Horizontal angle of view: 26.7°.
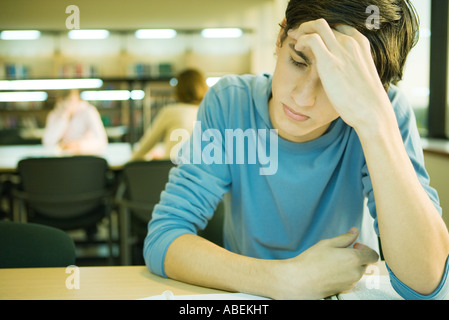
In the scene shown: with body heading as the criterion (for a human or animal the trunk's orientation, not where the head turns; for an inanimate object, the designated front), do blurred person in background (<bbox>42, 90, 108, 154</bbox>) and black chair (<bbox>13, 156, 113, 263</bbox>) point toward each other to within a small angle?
yes

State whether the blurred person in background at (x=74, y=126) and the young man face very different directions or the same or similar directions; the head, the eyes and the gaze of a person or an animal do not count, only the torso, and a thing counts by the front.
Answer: same or similar directions

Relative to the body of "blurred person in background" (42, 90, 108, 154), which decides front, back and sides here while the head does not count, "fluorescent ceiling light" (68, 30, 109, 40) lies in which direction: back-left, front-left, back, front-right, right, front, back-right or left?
back

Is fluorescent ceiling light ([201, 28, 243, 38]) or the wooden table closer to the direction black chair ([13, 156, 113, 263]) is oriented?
the fluorescent ceiling light

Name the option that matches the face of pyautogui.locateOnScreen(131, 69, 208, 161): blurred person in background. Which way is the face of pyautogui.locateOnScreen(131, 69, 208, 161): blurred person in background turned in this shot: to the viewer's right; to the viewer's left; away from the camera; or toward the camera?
away from the camera

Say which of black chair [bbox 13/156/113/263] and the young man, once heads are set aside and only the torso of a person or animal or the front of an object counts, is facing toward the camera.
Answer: the young man

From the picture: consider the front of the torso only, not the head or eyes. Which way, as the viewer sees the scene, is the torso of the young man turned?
toward the camera

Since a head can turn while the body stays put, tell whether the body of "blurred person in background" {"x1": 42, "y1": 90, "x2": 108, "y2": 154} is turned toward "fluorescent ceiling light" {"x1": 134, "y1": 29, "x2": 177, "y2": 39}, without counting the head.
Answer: no

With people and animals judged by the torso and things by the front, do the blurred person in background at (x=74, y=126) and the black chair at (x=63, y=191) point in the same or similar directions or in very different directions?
very different directions

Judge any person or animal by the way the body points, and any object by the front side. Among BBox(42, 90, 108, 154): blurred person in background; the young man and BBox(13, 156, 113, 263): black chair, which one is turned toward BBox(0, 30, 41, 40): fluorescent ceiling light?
the black chair

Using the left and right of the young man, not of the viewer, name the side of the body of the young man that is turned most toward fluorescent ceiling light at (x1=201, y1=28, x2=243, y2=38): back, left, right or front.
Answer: back

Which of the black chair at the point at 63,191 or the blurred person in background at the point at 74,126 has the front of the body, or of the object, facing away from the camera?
the black chair

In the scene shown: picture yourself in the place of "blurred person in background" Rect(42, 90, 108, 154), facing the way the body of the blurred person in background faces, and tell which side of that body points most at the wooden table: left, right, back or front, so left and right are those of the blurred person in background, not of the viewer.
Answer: front

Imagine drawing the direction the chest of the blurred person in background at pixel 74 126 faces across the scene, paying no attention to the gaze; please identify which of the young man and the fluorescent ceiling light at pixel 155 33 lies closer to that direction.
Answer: the young man

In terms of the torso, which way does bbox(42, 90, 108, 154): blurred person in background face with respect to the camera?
toward the camera

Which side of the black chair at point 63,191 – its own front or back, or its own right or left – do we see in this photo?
back

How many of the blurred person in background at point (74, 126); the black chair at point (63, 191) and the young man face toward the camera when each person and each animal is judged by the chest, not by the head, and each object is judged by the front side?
2

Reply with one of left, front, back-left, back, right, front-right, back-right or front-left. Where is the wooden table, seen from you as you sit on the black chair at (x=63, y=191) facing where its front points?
back
